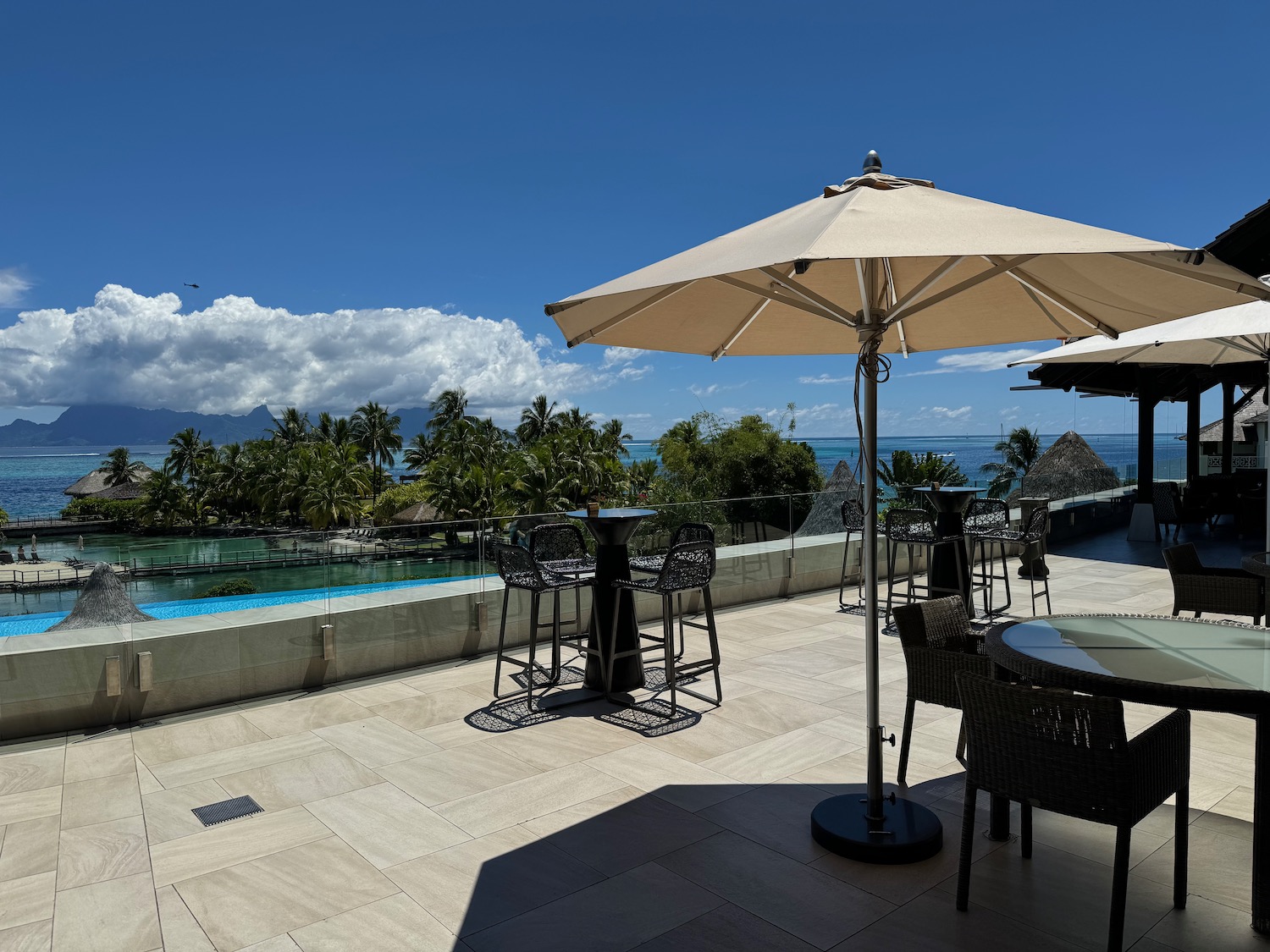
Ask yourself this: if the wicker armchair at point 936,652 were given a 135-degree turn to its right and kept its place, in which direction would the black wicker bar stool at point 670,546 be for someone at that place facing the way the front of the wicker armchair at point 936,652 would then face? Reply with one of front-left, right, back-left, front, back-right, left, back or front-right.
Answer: front-right

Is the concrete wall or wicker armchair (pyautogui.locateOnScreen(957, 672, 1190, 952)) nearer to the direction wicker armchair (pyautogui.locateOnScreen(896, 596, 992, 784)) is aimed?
the wicker armchair

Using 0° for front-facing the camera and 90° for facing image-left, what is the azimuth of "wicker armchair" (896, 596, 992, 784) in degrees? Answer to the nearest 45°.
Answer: approximately 315°

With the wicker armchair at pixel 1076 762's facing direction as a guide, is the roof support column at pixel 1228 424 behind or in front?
in front

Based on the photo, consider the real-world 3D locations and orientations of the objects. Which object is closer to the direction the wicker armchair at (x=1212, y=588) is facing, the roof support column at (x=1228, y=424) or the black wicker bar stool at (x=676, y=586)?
the roof support column

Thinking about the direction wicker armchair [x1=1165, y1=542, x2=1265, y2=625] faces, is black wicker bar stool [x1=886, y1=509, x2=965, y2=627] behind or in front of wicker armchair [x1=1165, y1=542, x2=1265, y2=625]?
behind

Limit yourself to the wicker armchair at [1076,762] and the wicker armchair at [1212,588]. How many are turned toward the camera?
0

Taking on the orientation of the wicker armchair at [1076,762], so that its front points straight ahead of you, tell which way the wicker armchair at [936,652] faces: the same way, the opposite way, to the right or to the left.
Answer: to the right

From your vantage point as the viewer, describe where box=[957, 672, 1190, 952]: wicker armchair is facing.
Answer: facing away from the viewer and to the right of the viewer

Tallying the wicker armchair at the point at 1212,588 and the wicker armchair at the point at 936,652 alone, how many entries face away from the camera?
0

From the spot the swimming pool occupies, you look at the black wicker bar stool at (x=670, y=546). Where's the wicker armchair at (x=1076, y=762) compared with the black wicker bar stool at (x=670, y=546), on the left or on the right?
right

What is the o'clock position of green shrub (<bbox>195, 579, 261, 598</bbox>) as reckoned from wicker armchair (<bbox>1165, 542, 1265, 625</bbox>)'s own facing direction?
The green shrub is roughly at 5 o'clock from the wicker armchair.

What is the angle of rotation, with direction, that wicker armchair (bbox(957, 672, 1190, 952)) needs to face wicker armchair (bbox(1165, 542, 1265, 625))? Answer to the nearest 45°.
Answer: approximately 45° to its left

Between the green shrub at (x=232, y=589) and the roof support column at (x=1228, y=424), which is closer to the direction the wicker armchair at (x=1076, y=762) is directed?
the roof support column

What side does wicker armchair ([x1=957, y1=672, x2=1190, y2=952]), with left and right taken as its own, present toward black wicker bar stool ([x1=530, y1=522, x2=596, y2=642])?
left
